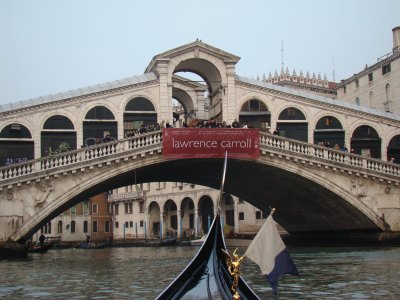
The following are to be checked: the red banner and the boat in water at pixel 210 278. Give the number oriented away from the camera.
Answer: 1

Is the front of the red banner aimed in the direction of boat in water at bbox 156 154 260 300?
yes

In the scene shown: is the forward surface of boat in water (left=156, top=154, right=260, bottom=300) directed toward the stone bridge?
yes

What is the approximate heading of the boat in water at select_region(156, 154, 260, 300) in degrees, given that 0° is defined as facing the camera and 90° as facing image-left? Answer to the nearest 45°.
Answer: approximately 180°

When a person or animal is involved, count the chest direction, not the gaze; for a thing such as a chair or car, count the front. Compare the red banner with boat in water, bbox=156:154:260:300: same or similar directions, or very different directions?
very different directions

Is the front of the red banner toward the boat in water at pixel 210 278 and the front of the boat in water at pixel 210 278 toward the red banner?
yes

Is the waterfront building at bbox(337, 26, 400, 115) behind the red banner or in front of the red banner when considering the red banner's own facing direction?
behind

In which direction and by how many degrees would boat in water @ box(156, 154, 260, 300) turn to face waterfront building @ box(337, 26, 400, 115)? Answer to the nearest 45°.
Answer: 0° — it already faces it

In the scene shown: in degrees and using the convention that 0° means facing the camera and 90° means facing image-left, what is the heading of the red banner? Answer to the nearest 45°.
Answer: approximately 0°
